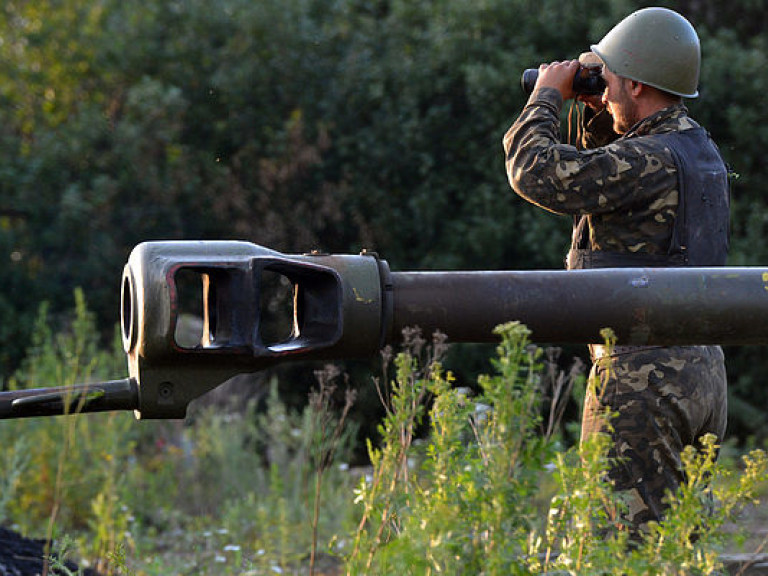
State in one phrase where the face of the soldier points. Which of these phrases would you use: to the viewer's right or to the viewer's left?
to the viewer's left

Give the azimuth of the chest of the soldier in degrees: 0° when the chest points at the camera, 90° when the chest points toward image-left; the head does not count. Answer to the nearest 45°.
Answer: approximately 90°

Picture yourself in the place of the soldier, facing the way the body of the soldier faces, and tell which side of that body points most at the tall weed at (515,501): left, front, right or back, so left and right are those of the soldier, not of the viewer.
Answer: left
